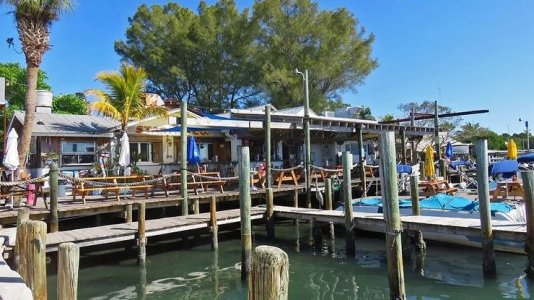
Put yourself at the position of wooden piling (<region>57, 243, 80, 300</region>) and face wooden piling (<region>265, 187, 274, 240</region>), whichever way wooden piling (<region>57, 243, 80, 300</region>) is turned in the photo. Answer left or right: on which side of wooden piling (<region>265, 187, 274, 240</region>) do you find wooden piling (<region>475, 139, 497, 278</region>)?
right

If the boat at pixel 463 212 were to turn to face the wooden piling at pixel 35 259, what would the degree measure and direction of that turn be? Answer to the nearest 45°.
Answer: approximately 45° to its left

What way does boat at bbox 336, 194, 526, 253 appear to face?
to the viewer's left

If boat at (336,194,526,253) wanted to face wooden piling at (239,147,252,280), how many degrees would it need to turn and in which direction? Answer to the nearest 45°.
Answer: approximately 45° to its left

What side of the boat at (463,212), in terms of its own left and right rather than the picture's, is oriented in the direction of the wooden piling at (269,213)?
front

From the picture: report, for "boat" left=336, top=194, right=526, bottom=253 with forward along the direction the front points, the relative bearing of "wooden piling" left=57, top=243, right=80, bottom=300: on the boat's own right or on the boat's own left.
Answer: on the boat's own left

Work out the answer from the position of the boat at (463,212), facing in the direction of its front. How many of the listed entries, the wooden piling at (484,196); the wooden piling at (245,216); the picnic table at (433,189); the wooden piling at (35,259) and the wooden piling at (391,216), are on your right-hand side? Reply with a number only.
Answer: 1
